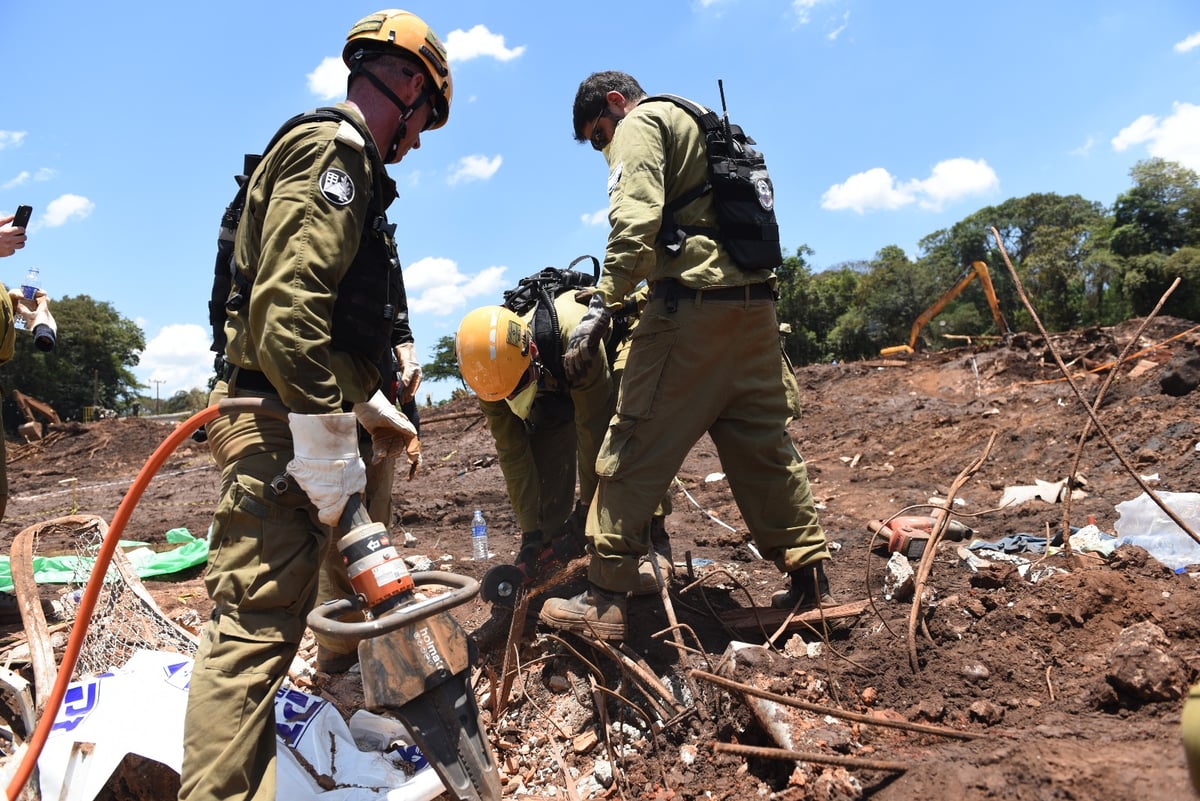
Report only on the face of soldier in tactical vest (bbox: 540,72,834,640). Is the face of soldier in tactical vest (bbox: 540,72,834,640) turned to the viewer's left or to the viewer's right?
to the viewer's left

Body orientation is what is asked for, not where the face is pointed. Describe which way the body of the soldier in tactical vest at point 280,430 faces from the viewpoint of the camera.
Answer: to the viewer's right

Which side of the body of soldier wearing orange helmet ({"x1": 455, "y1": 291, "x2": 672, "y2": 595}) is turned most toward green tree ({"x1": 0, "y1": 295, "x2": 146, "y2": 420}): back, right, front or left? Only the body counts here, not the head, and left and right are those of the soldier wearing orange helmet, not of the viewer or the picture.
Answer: right

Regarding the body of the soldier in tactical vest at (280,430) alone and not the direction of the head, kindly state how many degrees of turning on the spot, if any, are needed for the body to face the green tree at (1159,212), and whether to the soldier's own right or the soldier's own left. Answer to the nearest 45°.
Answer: approximately 45° to the soldier's own left

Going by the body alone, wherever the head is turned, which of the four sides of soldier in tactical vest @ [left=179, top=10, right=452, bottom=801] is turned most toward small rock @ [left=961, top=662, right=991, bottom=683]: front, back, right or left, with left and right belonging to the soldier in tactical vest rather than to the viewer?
front

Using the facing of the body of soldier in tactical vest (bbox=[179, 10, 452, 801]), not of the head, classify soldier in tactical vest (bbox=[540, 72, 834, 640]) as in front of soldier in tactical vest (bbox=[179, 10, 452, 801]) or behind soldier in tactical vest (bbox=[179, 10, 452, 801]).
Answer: in front

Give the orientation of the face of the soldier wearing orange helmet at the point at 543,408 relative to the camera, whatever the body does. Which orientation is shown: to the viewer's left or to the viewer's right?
to the viewer's left

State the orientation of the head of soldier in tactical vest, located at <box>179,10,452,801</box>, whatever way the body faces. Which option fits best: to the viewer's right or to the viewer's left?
to the viewer's right

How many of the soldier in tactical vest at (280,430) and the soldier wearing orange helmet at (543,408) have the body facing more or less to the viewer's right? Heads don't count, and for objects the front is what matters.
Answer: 1

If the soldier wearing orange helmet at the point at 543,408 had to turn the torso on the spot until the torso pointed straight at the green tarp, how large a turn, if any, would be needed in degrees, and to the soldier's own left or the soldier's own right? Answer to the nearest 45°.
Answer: approximately 90° to the soldier's own right

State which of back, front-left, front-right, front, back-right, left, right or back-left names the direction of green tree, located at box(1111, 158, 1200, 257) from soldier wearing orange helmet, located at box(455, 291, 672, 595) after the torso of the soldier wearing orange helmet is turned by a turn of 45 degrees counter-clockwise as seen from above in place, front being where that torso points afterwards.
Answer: back-left

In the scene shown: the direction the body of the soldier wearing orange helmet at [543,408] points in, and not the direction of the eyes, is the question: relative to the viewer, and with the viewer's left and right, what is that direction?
facing the viewer and to the left of the viewer
